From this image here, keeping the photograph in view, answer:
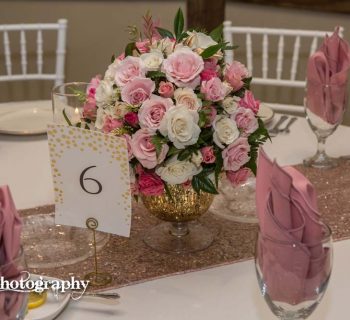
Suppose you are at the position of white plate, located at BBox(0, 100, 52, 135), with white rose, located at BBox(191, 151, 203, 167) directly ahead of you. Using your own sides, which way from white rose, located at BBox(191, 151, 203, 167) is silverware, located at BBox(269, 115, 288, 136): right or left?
left

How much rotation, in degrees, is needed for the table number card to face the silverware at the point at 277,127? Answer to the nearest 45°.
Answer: approximately 180°

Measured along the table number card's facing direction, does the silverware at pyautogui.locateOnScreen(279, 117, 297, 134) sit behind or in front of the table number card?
behind

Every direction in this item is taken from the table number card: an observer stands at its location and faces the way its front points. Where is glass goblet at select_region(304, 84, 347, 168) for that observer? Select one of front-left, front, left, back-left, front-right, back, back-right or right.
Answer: back

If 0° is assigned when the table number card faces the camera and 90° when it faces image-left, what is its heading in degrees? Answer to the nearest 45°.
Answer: approximately 45°
